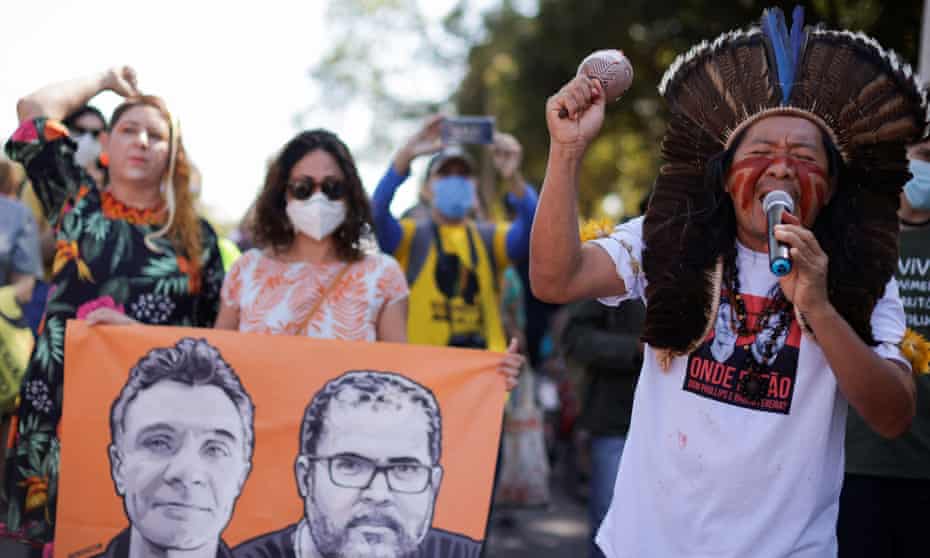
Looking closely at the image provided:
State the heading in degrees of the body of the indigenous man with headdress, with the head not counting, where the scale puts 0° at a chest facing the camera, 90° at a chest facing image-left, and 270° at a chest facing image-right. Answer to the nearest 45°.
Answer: approximately 0°

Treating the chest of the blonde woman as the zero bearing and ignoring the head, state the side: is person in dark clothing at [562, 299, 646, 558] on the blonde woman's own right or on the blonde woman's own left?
on the blonde woman's own left

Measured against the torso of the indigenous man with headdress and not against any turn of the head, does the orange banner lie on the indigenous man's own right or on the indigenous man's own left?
on the indigenous man's own right

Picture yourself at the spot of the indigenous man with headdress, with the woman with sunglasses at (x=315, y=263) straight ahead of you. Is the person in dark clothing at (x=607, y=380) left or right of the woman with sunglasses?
right

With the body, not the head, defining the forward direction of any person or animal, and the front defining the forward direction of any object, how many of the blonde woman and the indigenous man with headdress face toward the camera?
2
